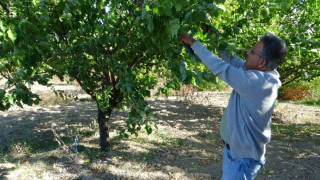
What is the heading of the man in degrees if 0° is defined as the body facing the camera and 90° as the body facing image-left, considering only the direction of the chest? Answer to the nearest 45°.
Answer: approximately 90°

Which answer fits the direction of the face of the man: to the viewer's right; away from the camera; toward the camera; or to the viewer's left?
to the viewer's left
